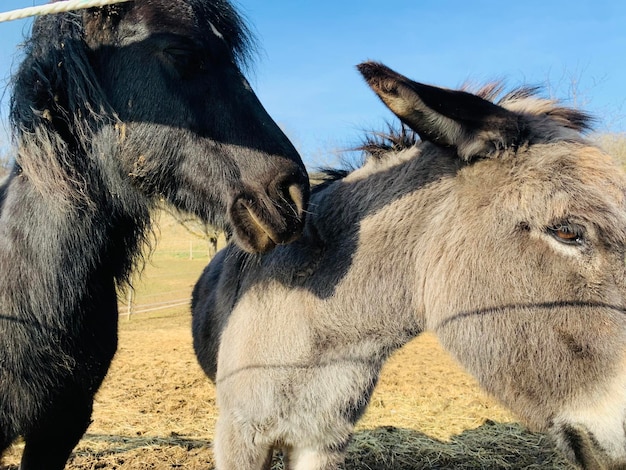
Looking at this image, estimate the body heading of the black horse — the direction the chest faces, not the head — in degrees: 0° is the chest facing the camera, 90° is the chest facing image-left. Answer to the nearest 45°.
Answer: approximately 270°

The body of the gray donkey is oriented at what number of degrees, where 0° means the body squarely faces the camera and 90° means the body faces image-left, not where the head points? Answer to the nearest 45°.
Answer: approximately 315°

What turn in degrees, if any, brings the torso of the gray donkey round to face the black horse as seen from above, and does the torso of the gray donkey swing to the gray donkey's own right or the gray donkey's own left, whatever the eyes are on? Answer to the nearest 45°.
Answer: approximately 135° to the gray donkey's own right
